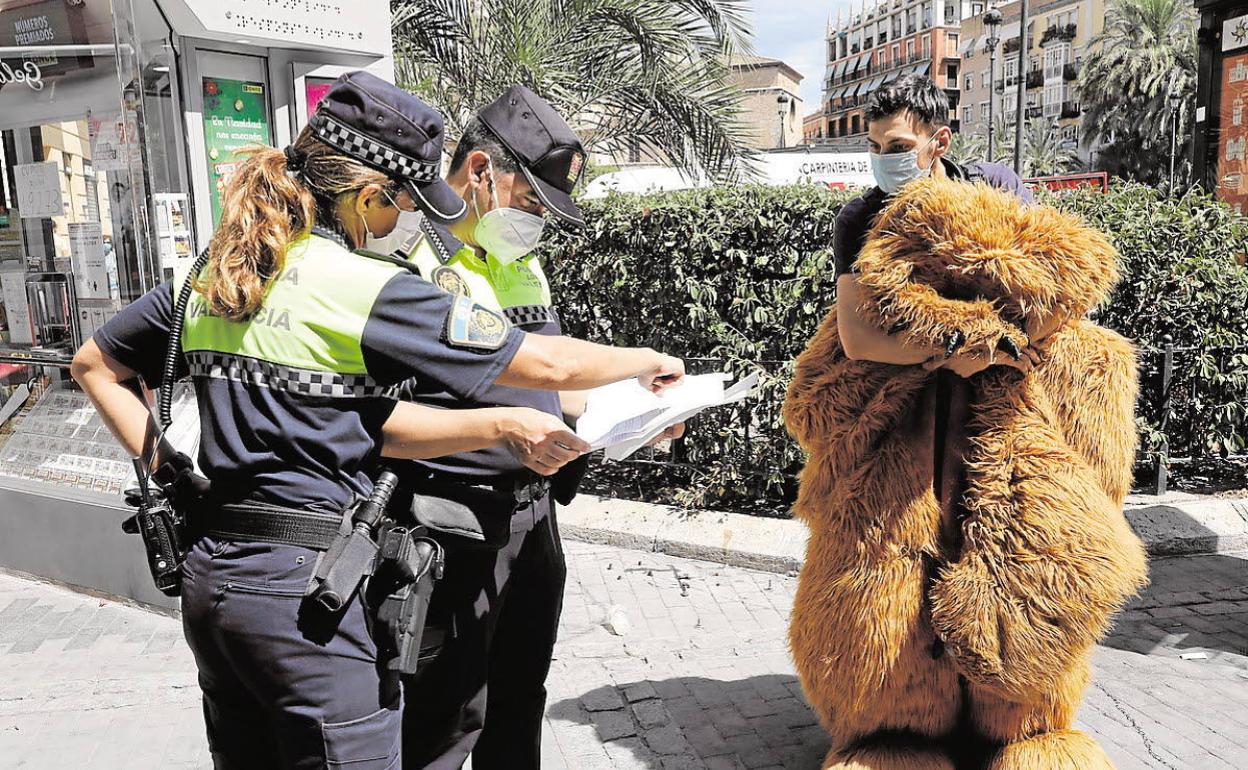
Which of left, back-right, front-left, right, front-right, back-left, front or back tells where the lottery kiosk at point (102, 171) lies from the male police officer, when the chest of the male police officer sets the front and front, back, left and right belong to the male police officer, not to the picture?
back

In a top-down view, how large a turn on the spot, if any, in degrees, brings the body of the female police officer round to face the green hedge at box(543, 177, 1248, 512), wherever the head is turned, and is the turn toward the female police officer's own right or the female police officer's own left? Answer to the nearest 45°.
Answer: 0° — they already face it

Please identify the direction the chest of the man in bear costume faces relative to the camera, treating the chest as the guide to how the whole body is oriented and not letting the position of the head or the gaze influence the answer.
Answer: toward the camera

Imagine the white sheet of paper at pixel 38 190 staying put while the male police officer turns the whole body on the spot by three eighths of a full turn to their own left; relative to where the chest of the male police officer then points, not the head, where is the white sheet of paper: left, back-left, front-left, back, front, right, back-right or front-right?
front-left

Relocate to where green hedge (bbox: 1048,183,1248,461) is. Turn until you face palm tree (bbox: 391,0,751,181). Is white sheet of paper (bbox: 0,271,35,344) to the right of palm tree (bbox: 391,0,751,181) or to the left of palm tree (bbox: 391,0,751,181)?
left

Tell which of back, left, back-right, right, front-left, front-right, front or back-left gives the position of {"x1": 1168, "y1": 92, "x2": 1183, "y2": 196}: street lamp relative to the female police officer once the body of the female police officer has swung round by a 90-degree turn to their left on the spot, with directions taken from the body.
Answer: right

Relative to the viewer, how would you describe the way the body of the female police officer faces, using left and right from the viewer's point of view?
facing away from the viewer and to the right of the viewer

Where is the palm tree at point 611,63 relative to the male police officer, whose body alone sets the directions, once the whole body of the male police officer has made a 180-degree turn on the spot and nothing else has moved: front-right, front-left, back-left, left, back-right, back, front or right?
front-right

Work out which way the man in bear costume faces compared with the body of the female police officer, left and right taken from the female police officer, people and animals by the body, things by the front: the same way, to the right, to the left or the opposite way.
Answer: the opposite way

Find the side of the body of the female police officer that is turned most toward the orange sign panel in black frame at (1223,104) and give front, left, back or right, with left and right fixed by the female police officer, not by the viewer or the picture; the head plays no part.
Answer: front

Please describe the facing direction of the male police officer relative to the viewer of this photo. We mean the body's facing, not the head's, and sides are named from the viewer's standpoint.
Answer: facing the viewer and to the right of the viewer

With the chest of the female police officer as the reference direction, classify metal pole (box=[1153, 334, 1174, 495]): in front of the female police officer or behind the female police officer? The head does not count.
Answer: in front

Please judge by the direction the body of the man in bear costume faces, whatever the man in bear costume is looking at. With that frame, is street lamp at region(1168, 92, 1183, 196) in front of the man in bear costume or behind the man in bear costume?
behind
